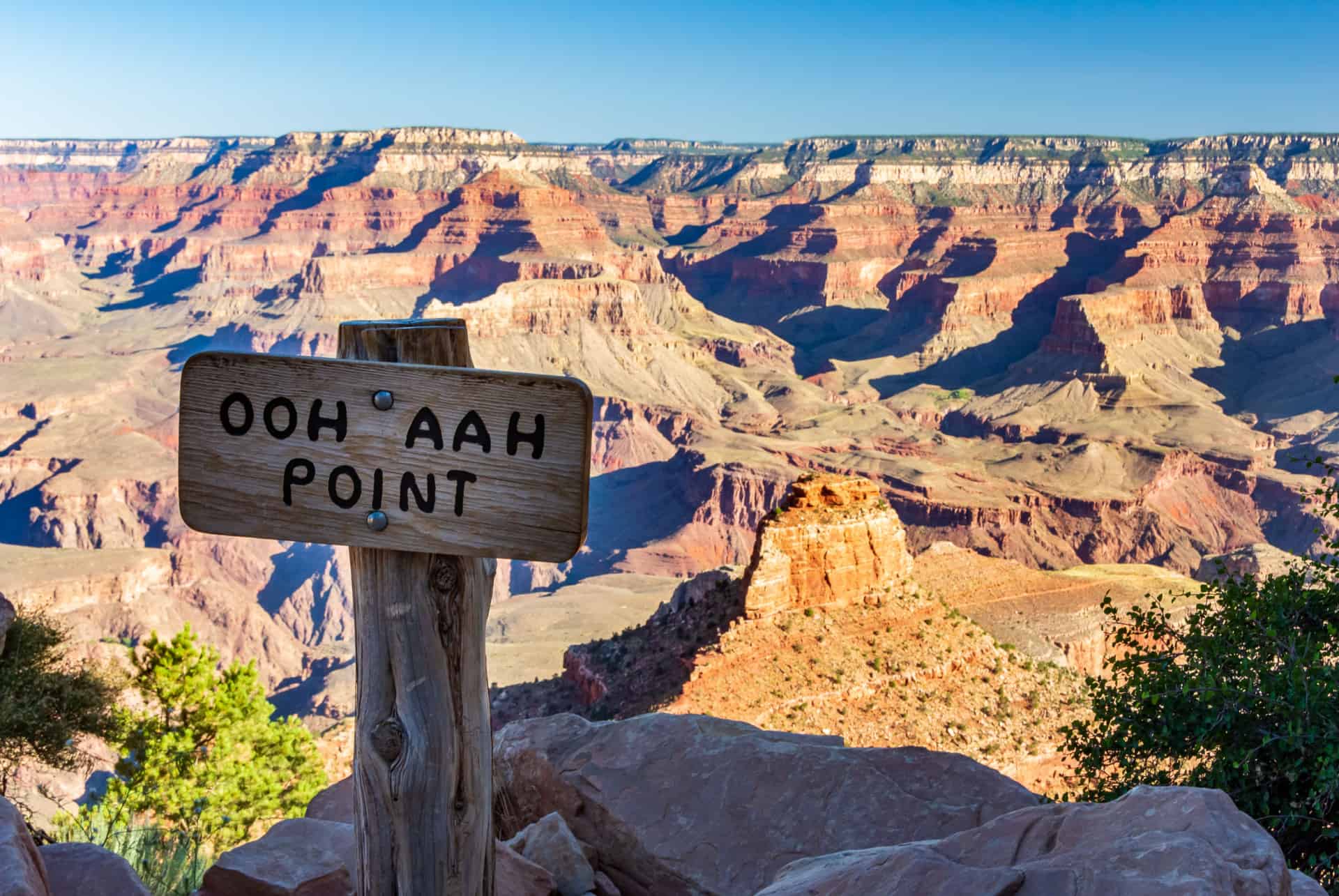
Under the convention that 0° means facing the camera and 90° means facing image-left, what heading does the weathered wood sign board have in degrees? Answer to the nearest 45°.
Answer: approximately 0°

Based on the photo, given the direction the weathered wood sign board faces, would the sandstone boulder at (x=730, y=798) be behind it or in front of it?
behind

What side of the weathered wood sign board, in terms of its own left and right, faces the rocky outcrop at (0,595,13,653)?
back

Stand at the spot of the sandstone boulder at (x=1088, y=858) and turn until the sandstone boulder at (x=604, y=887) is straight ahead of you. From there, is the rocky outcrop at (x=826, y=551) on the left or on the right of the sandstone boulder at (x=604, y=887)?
right

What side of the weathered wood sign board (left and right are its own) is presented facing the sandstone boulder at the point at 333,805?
back

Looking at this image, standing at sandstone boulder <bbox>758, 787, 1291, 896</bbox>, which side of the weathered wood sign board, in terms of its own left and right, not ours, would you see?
left

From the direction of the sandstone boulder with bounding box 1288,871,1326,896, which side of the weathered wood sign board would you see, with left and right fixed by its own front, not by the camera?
left

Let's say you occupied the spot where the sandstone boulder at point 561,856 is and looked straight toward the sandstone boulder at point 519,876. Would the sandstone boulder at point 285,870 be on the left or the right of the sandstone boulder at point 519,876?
right

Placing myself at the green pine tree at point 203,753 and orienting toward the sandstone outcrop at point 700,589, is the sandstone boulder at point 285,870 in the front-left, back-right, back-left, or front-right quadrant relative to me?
back-right
